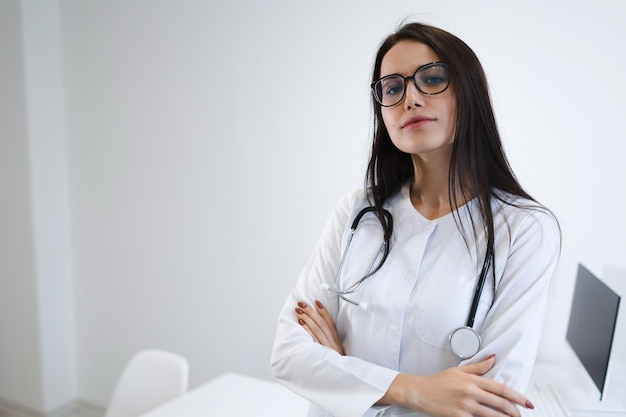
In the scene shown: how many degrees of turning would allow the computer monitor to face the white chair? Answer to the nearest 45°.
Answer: approximately 45° to its right

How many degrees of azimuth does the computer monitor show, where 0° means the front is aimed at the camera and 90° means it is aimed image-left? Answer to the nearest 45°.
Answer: approximately 45°
